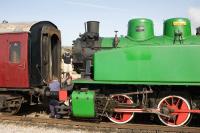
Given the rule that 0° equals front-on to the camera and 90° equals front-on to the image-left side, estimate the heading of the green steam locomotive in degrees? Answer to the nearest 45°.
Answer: approximately 90°

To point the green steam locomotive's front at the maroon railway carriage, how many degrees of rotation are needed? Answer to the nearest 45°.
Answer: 0° — it already faces it
